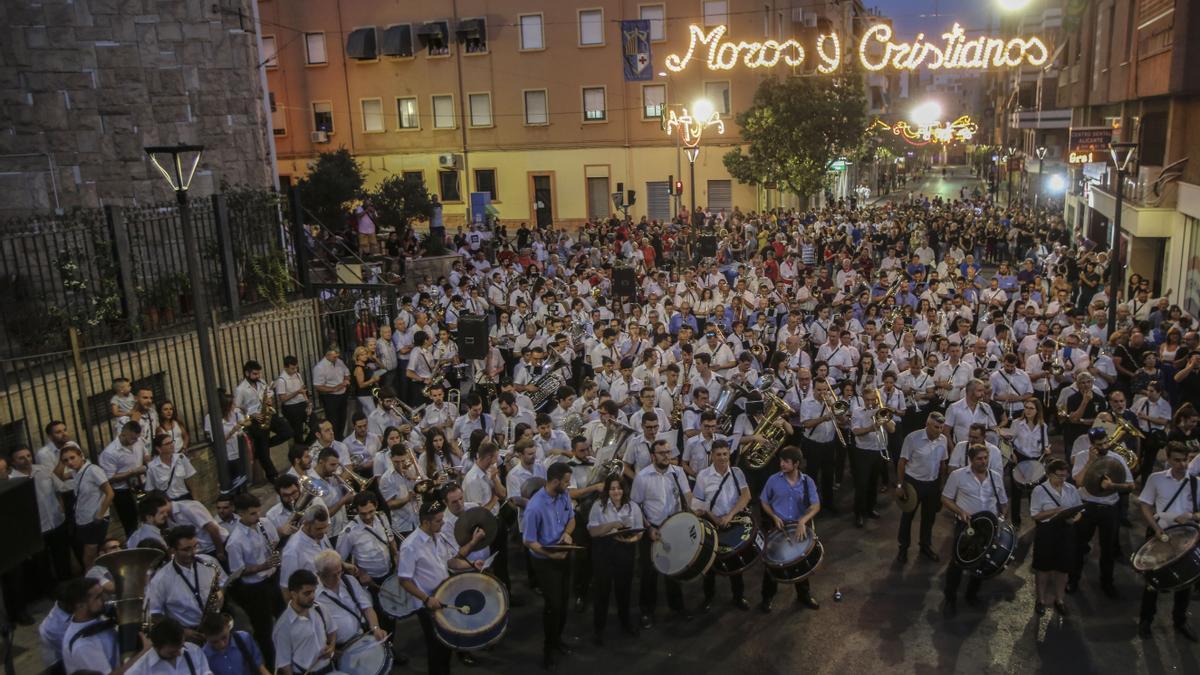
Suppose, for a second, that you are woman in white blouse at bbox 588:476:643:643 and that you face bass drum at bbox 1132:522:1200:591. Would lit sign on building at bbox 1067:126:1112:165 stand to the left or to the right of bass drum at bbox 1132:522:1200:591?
left

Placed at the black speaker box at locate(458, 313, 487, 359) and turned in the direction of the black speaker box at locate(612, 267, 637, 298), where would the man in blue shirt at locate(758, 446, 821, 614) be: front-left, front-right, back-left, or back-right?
back-right

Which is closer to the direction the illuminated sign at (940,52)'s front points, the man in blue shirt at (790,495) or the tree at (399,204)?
the man in blue shirt

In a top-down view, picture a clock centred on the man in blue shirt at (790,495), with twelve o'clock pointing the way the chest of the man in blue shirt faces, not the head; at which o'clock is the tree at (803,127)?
The tree is roughly at 6 o'clock from the man in blue shirt.
